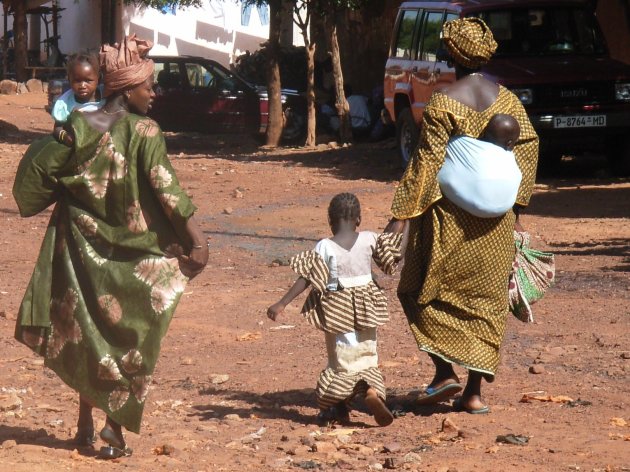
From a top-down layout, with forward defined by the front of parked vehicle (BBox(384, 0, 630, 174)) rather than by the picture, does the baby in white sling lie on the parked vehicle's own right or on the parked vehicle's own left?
on the parked vehicle's own right

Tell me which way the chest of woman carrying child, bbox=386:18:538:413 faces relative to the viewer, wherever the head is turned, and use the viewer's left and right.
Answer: facing away from the viewer

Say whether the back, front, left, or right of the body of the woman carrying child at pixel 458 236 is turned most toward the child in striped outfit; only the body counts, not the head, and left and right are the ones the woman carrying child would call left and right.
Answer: left

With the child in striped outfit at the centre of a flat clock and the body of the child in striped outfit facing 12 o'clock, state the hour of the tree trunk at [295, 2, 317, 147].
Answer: The tree trunk is roughly at 12 o'clock from the child in striped outfit.

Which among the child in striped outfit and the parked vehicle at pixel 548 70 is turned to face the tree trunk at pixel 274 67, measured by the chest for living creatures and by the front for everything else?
the child in striped outfit
